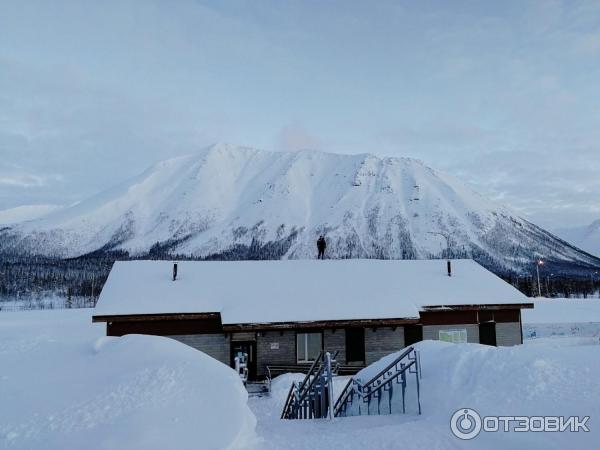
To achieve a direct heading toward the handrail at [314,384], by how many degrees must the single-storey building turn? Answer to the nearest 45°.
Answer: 0° — it already faces it

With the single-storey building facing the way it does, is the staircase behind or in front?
in front

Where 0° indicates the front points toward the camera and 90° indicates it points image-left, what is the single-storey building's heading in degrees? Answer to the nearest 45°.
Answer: approximately 0°

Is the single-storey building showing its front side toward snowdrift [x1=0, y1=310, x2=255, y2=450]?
yes
